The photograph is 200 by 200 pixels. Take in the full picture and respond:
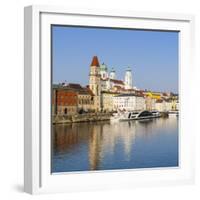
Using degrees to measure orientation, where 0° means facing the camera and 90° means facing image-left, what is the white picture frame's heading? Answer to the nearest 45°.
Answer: approximately 315°
